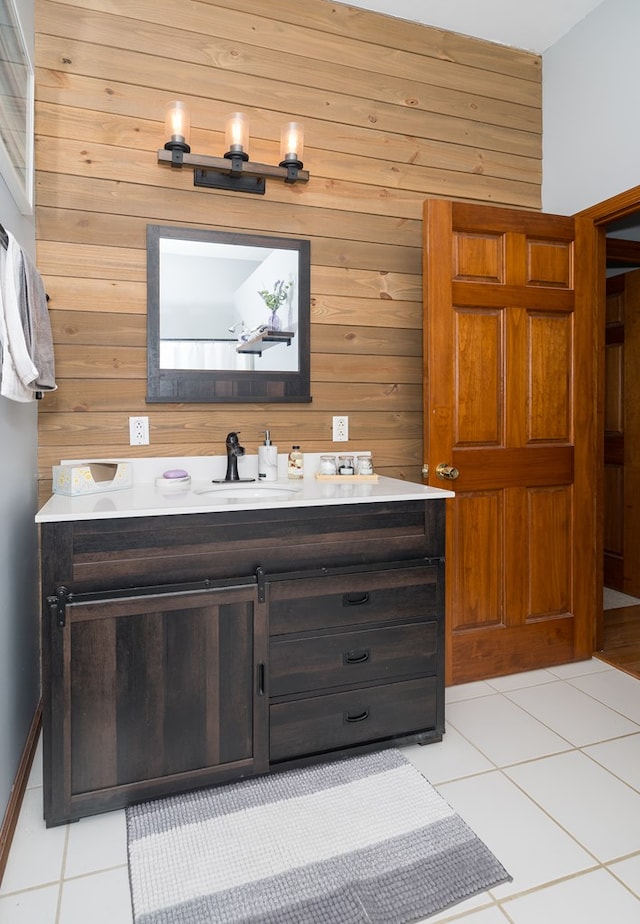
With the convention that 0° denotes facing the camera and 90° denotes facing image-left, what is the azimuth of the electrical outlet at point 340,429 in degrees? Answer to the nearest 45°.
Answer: approximately 0°

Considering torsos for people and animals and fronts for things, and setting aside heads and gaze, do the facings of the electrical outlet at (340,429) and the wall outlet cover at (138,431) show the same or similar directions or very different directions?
same or similar directions

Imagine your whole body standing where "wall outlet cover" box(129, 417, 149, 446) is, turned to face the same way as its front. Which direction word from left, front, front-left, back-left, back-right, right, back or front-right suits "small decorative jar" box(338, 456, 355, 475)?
left

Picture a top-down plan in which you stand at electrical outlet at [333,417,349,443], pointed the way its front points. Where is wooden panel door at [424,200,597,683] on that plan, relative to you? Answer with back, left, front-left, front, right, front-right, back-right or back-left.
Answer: left

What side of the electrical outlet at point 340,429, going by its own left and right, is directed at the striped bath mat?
front

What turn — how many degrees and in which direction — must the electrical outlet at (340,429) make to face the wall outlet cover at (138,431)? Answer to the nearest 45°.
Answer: approximately 45° to its right

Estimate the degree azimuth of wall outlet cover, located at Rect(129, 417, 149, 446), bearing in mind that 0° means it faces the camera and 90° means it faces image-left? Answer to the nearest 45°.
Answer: approximately 0°

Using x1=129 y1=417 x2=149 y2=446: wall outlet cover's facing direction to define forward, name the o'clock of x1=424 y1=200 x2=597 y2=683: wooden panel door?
The wooden panel door is roughly at 9 o'clock from the wall outlet cover.

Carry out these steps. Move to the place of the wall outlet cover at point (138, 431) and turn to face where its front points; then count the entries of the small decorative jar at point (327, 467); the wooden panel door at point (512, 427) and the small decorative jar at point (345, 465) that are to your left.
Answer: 3

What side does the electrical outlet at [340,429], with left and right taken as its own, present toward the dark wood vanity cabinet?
front

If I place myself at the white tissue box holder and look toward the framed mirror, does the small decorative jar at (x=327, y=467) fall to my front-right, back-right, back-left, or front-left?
front-right
